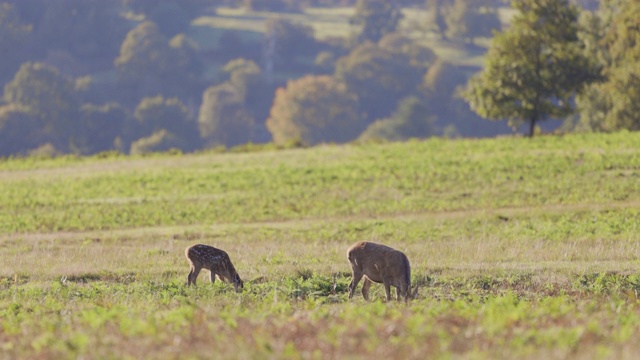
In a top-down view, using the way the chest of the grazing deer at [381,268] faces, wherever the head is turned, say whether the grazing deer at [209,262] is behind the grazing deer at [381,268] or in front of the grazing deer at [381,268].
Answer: behind

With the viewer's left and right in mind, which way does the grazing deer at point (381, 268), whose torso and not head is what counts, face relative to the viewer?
facing to the right of the viewer

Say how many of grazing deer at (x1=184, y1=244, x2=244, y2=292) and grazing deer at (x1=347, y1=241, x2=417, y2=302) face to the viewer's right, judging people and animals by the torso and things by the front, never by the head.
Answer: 2

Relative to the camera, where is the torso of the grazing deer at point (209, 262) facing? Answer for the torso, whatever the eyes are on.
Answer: to the viewer's right

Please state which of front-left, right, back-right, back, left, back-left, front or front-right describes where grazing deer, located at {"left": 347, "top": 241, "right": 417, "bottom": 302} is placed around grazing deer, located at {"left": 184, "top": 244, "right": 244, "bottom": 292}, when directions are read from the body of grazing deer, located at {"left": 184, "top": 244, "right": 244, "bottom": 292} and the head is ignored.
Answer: front-right
